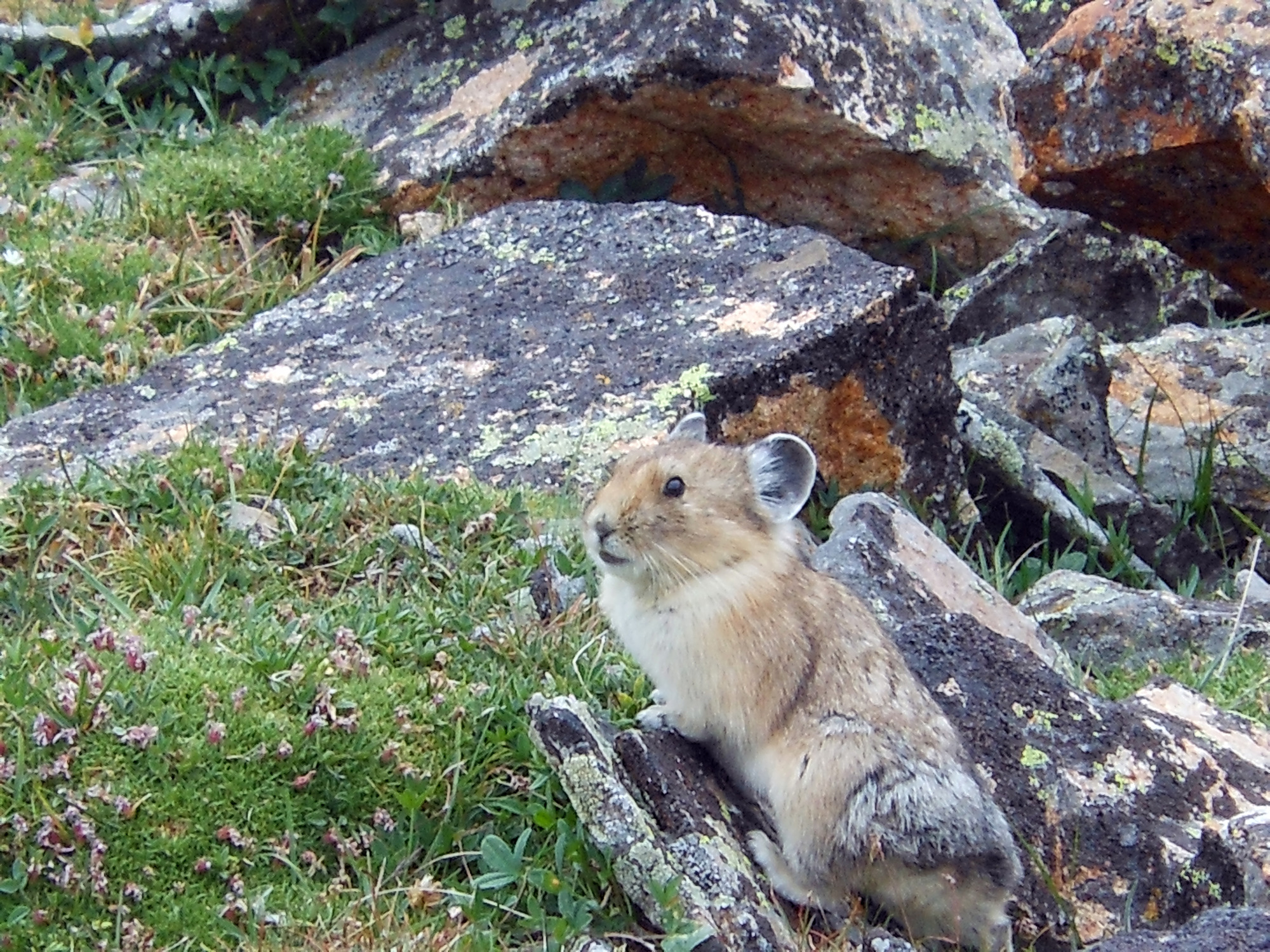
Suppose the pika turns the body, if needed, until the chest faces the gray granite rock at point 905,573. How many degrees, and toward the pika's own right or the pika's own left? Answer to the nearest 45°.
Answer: approximately 135° to the pika's own right

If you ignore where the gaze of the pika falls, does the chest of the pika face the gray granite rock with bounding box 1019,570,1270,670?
no

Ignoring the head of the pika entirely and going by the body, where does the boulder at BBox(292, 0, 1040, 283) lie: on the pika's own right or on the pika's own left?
on the pika's own right

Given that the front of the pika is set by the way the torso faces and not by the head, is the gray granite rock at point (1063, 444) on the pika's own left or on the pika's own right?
on the pika's own right

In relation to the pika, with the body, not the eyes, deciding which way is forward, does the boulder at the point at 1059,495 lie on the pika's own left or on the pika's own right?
on the pika's own right

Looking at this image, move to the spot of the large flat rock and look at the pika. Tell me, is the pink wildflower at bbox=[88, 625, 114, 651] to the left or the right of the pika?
right

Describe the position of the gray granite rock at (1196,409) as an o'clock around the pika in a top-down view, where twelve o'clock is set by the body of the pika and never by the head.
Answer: The gray granite rock is roughly at 4 o'clock from the pika.

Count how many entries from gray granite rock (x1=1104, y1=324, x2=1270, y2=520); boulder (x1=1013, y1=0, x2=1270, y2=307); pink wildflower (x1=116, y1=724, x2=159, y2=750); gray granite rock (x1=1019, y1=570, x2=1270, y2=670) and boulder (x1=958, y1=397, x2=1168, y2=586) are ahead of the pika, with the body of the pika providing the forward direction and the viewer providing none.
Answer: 1

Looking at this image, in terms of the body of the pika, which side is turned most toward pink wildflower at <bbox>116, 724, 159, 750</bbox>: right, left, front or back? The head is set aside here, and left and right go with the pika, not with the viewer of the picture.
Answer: front

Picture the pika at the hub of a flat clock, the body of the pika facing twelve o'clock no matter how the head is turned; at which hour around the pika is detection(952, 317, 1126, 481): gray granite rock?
The gray granite rock is roughly at 4 o'clock from the pika.

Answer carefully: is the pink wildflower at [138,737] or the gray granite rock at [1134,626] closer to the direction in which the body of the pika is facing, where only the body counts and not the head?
the pink wildflower

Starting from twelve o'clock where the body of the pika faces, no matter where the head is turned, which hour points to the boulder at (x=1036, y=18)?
The boulder is roughly at 4 o'clock from the pika.

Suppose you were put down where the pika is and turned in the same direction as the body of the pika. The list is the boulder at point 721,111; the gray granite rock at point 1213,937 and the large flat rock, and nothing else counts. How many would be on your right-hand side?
2

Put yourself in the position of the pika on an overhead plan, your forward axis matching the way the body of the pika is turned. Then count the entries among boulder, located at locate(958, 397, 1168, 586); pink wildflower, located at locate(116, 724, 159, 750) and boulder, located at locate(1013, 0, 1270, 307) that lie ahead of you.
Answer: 1

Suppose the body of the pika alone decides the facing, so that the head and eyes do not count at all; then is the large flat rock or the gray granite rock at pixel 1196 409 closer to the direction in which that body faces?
the large flat rock

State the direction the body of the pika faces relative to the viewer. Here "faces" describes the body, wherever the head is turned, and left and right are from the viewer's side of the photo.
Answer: facing to the left of the viewer
